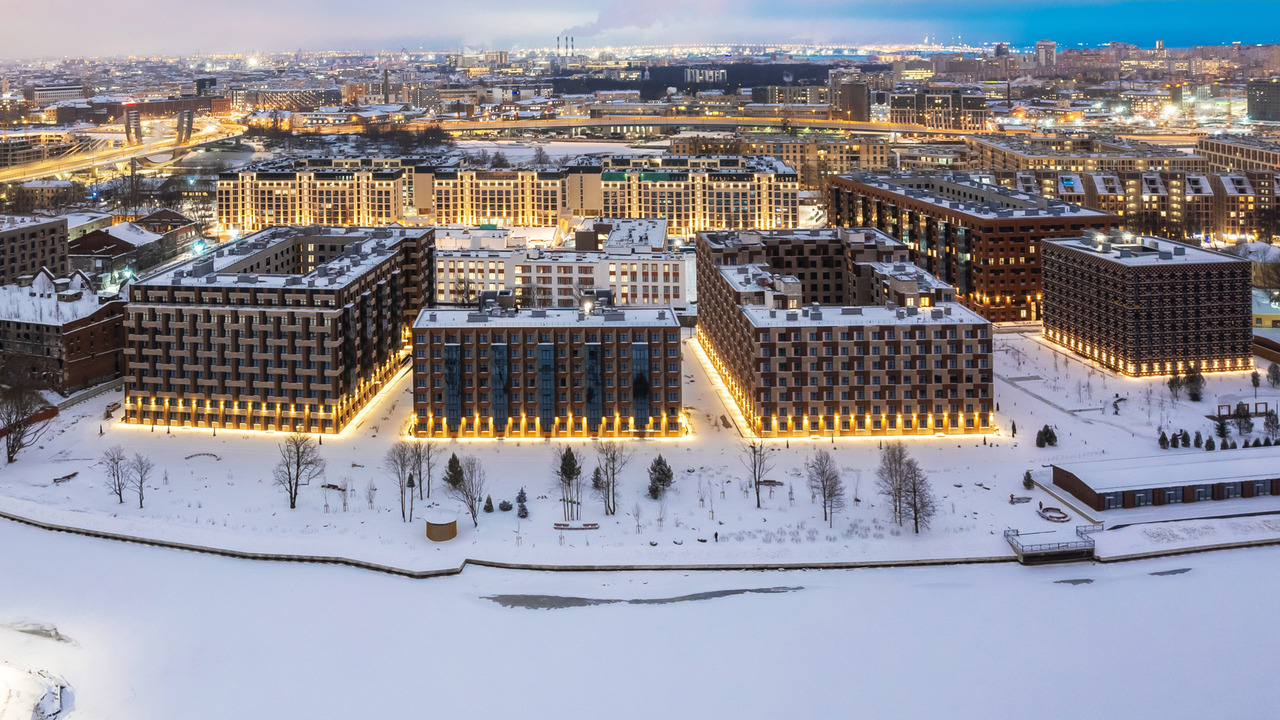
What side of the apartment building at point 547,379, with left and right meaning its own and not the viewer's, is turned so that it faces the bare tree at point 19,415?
right

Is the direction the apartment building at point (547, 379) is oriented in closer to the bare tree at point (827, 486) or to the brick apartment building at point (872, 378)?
the bare tree

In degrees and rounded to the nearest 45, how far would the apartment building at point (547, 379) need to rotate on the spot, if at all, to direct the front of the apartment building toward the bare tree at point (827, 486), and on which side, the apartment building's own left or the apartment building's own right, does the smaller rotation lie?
approximately 45° to the apartment building's own left

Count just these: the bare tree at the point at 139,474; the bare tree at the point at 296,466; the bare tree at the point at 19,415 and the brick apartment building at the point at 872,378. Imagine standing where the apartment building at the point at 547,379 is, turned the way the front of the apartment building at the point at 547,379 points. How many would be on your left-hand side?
1

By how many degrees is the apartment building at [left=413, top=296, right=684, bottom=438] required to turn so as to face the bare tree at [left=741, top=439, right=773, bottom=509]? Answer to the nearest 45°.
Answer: approximately 45° to its left

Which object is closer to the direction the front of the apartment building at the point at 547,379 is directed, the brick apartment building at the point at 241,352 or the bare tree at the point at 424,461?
the bare tree

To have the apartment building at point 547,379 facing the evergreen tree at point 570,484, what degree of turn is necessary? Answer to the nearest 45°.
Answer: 0° — it already faces it

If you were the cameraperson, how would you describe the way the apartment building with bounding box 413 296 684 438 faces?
facing the viewer

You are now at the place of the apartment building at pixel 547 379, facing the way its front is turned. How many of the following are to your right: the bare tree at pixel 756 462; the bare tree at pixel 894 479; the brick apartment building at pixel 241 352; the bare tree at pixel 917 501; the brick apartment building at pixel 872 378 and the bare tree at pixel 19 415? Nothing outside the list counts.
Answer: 2
